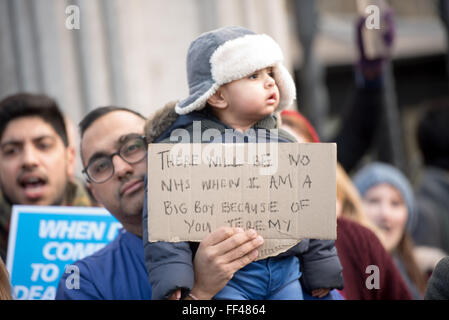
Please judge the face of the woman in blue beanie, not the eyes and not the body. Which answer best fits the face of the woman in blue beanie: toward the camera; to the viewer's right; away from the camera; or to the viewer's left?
toward the camera

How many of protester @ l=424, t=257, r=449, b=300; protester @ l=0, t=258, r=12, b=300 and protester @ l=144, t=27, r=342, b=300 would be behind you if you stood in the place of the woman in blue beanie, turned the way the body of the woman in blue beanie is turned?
0

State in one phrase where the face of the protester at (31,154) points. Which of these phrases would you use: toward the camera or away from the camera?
toward the camera

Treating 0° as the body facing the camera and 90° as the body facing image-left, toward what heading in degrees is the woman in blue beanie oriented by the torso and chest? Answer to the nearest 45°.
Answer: approximately 45°
